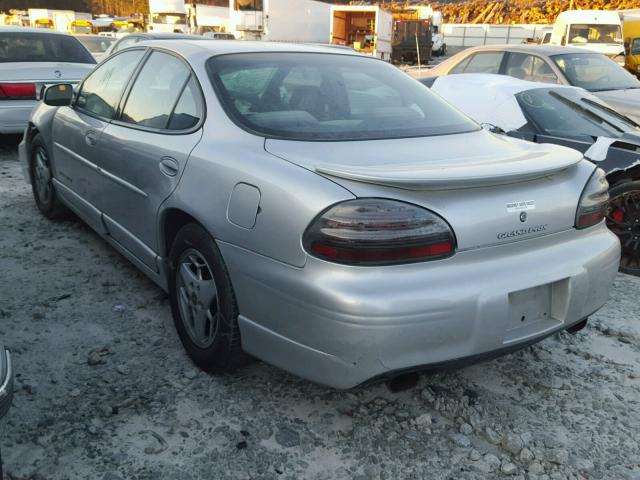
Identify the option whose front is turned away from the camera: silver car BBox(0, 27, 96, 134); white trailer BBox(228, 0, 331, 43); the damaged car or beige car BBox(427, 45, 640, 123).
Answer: silver car BBox(0, 27, 96, 134)

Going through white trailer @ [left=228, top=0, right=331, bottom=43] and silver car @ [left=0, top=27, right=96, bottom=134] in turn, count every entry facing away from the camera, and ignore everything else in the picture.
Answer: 1

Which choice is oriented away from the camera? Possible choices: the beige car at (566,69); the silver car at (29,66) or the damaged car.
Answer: the silver car at (29,66)

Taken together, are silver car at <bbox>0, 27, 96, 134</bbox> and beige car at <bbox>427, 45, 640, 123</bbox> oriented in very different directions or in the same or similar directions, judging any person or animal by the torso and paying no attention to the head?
very different directions

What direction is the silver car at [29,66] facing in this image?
away from the camera

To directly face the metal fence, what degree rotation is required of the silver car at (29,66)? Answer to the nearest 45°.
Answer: approximately 45° to its right

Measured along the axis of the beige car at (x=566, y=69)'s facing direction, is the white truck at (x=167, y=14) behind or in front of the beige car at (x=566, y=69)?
behind

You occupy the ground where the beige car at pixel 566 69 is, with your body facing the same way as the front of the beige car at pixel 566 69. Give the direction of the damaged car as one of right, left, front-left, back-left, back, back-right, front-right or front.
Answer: front-right

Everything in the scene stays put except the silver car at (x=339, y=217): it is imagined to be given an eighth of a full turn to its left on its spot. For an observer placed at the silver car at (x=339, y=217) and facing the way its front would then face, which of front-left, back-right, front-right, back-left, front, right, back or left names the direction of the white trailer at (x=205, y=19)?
right

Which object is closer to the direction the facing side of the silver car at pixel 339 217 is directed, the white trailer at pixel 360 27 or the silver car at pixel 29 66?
the silver car
